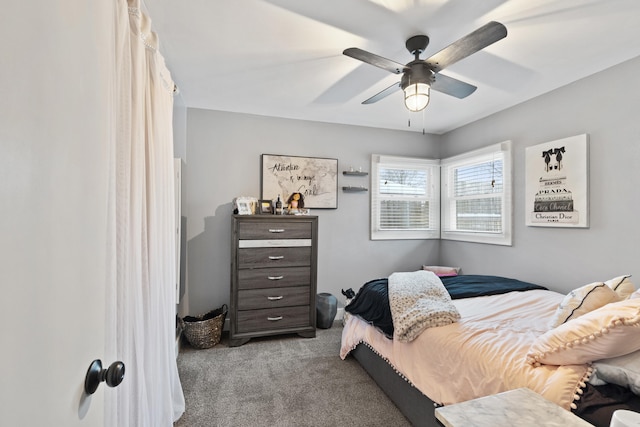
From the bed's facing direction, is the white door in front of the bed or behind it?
in front

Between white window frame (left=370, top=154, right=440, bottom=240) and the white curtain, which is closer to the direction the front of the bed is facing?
the white curtain

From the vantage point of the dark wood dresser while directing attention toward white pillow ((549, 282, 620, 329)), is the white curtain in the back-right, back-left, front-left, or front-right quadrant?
front-right

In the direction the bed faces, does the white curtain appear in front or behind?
in front

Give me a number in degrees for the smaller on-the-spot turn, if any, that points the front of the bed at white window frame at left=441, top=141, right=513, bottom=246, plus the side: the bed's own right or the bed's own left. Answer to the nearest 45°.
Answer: approximately 135° to the bed's own right

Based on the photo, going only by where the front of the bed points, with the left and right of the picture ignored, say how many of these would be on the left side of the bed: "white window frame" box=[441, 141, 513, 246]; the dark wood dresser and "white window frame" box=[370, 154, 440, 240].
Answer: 0

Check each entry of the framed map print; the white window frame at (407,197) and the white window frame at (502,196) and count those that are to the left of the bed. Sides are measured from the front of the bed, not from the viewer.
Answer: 0

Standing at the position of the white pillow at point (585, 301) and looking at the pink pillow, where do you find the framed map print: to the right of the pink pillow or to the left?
left

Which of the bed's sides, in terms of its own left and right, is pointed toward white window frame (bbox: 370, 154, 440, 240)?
right

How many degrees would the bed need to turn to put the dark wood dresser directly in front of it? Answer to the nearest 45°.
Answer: approximately 45° to its right
